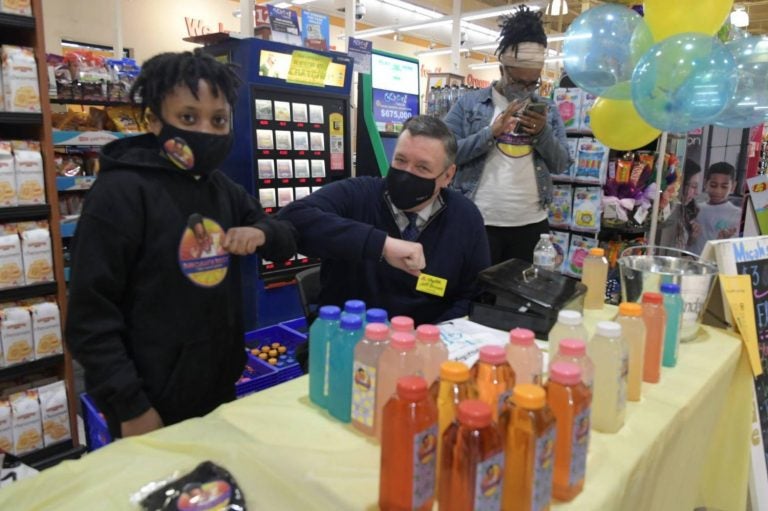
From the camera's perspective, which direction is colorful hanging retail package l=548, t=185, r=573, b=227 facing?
toward the camera

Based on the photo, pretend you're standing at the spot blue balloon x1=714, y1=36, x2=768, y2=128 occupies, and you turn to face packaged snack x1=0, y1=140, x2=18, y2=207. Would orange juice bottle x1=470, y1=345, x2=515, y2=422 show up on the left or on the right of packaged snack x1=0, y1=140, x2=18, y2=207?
left

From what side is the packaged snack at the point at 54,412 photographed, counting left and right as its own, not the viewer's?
front

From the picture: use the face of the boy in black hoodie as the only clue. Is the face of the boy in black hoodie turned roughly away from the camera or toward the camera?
toward the camera

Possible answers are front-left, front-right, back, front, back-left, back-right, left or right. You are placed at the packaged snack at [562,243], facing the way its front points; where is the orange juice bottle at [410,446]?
front

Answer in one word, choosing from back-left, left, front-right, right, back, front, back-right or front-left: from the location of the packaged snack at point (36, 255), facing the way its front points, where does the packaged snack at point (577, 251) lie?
left

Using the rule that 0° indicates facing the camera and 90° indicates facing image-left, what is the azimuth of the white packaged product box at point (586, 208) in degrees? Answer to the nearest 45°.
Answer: approximately 0°

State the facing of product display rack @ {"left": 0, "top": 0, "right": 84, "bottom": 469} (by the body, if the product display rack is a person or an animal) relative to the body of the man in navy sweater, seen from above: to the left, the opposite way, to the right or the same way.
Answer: to the left

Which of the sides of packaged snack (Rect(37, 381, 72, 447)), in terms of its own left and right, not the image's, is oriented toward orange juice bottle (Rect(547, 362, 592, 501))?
front

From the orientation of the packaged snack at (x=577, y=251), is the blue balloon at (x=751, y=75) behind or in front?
in front

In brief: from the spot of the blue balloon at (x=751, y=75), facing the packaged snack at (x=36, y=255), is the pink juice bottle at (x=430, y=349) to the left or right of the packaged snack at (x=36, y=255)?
left

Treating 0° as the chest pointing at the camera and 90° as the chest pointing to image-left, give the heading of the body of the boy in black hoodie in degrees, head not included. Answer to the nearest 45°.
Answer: approximately 315°
